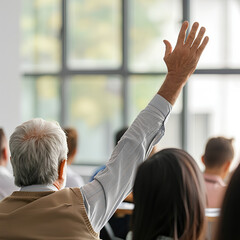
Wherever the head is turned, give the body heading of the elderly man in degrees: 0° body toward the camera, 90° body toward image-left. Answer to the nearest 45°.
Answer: approximately 180°

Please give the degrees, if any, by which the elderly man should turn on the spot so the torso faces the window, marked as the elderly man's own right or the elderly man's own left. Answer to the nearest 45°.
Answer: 0° — they already face it

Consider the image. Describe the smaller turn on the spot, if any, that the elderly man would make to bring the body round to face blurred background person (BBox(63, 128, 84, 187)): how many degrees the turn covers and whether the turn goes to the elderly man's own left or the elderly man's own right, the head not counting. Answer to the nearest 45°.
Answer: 0° — they already face them

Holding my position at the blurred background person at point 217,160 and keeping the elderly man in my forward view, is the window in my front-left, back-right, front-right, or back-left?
back-right
